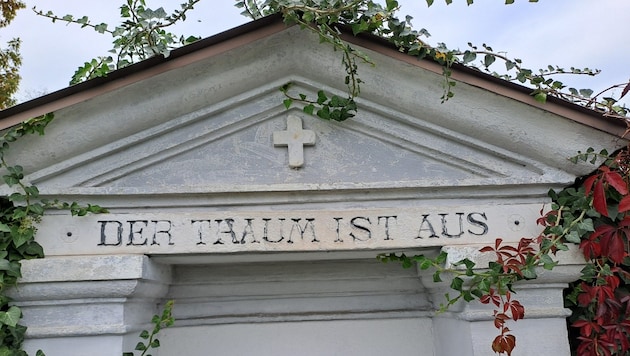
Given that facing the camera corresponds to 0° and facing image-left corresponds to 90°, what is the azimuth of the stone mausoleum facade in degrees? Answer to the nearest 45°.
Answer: approximately 0°

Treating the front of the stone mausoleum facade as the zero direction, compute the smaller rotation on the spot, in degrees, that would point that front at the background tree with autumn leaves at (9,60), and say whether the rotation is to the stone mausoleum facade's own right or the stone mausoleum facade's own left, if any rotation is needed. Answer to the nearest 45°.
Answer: approximately 135° to the stone mausoleum facade's own right
